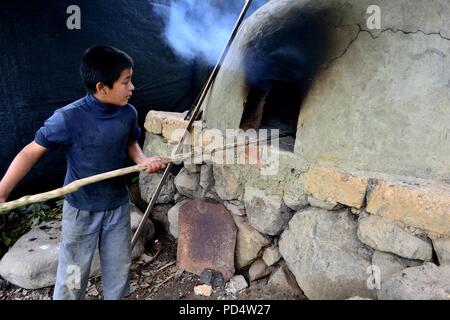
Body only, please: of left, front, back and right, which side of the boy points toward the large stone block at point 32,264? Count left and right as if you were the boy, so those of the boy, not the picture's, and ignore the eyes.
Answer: back

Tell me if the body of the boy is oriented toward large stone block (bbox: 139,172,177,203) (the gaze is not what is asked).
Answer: no

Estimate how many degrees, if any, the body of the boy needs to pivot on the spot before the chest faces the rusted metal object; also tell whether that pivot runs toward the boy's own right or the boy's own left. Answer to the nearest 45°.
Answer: approximately 90° to the boy's own left

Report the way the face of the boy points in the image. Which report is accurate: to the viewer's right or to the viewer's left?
to the viewer's right

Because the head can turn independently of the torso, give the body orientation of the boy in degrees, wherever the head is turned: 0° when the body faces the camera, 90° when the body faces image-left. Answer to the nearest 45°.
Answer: approximately 315°

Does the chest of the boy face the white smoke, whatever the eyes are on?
no
